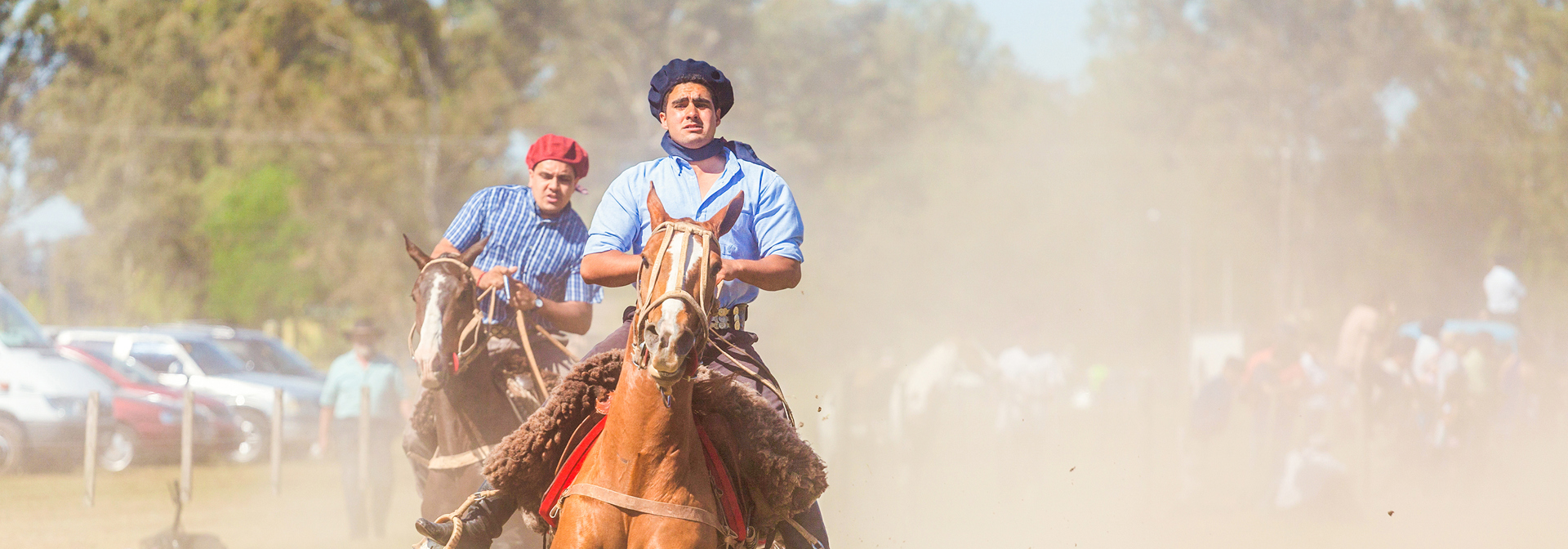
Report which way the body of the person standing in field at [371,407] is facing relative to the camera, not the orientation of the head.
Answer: toward the camera

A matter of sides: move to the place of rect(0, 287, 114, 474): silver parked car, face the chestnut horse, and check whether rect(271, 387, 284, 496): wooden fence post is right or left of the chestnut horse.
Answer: left

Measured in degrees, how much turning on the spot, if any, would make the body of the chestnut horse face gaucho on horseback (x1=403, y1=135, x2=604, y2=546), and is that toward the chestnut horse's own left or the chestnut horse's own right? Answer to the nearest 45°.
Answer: approximately 180°

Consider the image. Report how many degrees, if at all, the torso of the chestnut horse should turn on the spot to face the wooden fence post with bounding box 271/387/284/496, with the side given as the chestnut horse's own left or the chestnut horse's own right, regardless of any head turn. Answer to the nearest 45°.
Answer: approximately 180°

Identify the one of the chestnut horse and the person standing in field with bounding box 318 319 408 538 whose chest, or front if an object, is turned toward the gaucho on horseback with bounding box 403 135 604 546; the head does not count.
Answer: the person standing in field

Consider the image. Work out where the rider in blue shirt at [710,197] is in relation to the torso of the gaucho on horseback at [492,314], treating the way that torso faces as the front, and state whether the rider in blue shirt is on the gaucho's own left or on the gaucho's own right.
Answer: on the gaucho's own left

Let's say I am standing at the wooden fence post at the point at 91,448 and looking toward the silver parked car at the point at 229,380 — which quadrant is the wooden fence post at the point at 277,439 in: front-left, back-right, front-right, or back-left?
front-right

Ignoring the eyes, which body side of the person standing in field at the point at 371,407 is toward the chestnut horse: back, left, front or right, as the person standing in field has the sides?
front

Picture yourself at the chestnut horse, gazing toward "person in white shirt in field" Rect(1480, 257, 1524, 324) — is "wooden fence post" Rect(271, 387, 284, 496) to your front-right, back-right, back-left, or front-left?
front-left

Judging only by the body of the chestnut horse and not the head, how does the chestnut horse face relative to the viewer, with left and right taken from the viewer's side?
facing the viewer

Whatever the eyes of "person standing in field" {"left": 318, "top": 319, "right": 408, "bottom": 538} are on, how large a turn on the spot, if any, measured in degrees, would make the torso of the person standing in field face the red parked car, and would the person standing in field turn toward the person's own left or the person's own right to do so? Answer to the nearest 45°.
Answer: approximately 135° to the person's own right

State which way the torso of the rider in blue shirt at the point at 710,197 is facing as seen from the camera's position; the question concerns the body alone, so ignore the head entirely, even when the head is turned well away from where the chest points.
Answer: toward the camera

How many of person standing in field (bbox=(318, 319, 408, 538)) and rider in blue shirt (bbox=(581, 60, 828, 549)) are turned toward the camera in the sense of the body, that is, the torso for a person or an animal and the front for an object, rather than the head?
2

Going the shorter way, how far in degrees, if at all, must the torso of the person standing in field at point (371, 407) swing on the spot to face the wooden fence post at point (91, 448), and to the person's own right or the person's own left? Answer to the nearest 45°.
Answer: approximately 90° to the person's own right

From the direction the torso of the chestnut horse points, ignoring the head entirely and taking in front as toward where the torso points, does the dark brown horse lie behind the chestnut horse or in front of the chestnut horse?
behind
